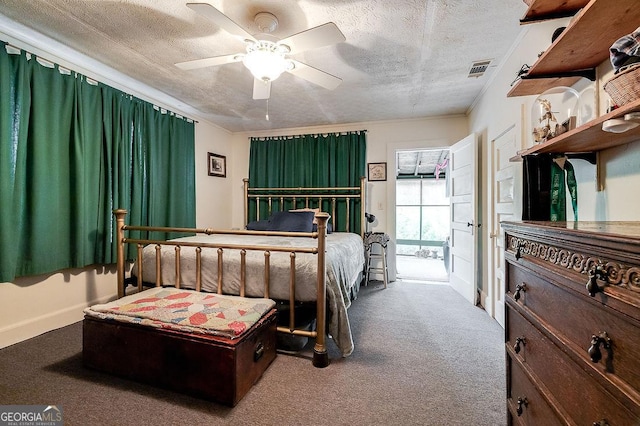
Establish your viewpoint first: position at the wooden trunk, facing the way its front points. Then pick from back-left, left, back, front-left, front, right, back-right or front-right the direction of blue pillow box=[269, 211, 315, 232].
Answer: back

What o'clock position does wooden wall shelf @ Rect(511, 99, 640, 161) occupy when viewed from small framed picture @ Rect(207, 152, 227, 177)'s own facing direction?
The wooden wall shelf is roughly at 1 o'clock from the small framed picture.

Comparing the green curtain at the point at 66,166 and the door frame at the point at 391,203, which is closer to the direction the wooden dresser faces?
the green curtain

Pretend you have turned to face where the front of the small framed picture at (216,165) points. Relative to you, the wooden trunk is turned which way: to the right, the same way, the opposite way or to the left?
to the right

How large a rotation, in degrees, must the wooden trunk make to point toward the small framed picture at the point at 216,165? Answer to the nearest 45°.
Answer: approximately 135° to its right

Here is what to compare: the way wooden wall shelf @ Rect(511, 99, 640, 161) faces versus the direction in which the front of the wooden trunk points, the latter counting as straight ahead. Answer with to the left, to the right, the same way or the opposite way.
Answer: to the right

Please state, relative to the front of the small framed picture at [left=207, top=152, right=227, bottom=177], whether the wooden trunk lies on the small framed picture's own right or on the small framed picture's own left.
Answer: on the small framed picture's own right

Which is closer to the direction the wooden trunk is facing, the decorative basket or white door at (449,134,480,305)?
the decorative basket

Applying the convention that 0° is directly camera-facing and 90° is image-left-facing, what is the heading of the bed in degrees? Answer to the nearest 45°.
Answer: approximately 45°

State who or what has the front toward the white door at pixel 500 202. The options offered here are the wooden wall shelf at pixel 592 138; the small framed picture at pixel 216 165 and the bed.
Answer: the small framed picture

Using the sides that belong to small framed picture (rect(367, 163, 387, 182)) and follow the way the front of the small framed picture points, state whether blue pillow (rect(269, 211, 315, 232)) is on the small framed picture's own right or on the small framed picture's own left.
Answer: on the small framed picture's own right

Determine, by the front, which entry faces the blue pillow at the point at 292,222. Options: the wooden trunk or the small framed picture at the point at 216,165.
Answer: the small framed picture

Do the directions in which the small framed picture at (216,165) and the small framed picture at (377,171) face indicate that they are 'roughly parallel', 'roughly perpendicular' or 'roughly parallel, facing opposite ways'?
roughly perpendicular
